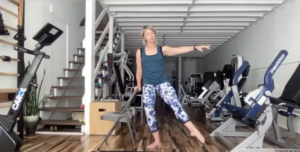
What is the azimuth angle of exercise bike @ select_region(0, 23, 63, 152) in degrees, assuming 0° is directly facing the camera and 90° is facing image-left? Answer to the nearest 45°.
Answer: approximately 315°

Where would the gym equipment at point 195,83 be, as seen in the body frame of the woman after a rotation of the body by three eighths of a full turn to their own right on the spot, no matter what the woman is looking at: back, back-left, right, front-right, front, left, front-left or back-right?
front-right

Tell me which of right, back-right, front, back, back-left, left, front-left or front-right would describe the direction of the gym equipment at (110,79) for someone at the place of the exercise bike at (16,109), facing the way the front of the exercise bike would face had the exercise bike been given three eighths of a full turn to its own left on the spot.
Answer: front-right

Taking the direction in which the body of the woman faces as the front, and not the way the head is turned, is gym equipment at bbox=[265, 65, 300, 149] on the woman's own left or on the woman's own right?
on the woman's own left

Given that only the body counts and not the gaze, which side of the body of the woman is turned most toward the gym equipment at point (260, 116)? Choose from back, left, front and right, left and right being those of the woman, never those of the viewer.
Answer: left

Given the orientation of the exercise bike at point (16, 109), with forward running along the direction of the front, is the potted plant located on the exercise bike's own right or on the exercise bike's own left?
on the exercise bike's own left

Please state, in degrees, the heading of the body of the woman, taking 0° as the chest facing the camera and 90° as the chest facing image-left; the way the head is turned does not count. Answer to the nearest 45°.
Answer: approximately 0°

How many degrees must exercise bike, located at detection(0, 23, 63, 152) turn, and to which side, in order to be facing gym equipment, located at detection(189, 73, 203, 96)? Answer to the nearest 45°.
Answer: approximately 90° to its left

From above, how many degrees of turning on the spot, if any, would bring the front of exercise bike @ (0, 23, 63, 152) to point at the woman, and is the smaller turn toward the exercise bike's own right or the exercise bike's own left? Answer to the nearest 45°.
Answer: approximately 45° to the exercise bike's own left

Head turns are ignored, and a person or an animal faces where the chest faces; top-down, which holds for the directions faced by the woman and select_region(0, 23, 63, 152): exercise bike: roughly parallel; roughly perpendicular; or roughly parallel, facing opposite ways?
roughly perpendicular

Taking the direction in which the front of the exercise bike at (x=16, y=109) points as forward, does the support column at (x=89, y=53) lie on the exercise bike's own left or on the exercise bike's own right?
on the exercise bike's own left
